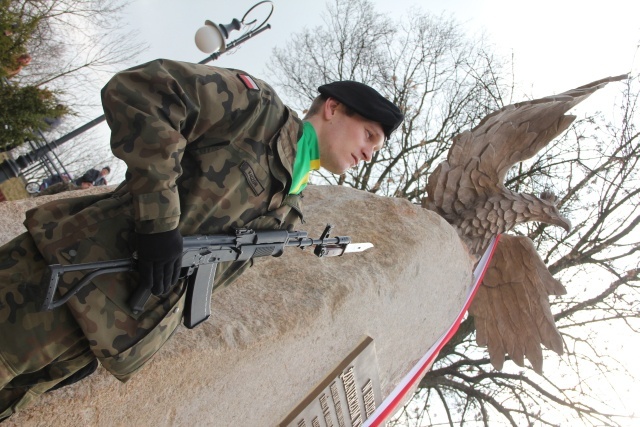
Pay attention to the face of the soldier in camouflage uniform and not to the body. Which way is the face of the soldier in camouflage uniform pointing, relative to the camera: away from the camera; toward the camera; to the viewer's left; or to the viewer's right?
to the viewer's right

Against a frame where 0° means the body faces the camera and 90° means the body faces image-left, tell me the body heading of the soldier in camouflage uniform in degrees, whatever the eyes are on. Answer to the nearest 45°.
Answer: approximately 315°
